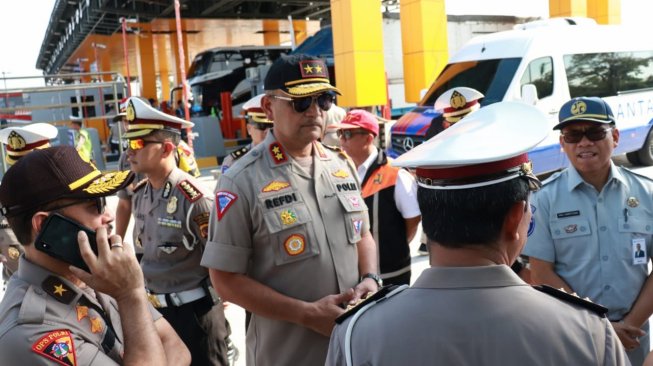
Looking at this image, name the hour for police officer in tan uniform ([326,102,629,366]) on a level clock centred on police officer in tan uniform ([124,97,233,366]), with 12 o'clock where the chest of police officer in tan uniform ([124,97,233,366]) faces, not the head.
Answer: police officer in tan uniform ([326,102,629,366]) is roughly at 10 o'clock from police officer in tan uniform ([124,97,233,366]).

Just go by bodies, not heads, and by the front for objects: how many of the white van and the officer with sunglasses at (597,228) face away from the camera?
0

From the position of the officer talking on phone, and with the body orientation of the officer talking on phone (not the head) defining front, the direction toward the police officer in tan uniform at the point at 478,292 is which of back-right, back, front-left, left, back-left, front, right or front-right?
front-right

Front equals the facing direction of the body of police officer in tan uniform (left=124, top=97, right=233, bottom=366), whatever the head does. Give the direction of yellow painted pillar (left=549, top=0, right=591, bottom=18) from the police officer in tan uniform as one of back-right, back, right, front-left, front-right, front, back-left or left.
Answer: back

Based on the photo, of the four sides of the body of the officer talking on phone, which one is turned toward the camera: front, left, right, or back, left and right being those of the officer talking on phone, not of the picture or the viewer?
right

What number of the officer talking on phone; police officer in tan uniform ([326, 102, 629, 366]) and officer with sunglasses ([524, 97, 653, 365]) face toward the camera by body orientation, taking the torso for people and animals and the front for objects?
1

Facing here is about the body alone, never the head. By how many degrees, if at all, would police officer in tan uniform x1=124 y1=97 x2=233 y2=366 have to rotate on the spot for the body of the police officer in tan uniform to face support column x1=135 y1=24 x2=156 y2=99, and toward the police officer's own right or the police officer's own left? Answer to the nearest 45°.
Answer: approximately 135° to the police officer's own right

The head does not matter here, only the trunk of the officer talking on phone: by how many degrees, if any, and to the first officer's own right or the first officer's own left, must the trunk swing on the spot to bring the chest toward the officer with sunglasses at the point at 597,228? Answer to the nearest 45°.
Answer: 0° — they already face them

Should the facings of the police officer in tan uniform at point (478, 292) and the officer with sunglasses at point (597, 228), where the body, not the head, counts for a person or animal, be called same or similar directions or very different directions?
very different directions

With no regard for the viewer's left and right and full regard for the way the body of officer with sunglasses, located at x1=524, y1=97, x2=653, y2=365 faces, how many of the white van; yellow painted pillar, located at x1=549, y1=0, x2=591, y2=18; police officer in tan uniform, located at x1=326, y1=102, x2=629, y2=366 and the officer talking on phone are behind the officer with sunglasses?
2

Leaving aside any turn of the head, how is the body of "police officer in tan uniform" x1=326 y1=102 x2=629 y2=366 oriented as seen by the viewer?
away from the camera

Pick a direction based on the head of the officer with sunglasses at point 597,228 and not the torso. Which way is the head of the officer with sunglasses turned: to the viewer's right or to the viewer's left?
to the viewer's left

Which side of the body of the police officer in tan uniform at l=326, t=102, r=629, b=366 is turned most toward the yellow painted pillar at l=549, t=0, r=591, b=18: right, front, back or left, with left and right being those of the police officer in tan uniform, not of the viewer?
front

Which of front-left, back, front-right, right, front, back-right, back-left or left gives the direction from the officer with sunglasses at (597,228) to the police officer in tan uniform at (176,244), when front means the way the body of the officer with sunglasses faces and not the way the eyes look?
right

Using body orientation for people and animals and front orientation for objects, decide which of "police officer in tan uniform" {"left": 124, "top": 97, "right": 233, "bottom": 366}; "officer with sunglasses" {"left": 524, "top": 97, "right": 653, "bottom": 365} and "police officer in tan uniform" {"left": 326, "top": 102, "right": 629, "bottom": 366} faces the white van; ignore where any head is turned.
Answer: "police officer in tan uniform" {"left": 326, "top": 102, "right": 629, "bottom": 366}

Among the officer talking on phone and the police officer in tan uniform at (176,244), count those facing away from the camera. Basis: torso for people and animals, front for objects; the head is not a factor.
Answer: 0
